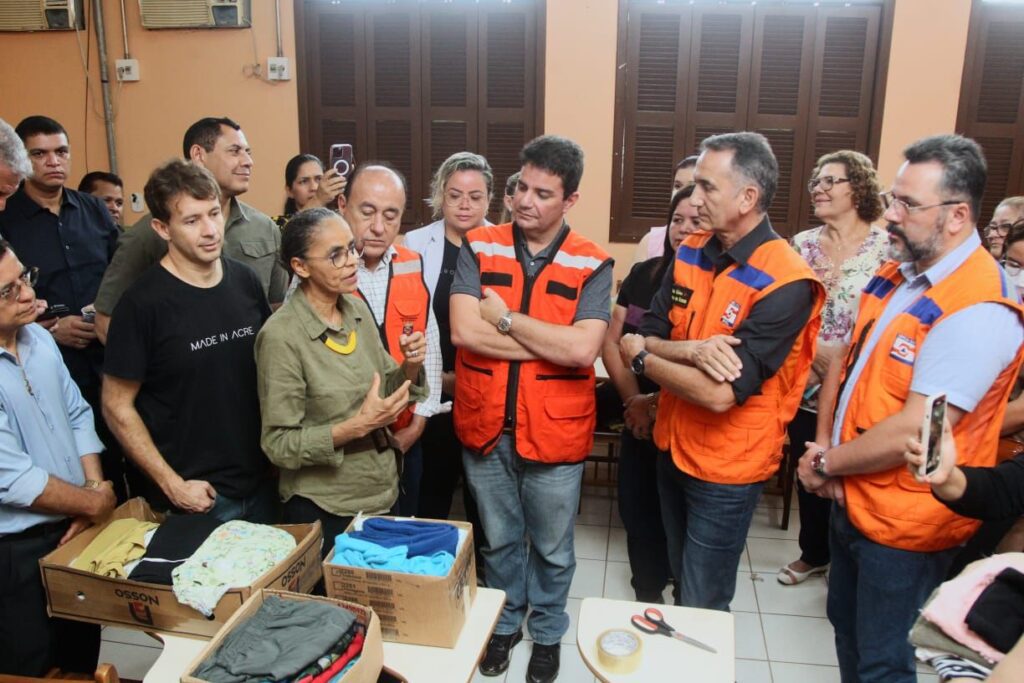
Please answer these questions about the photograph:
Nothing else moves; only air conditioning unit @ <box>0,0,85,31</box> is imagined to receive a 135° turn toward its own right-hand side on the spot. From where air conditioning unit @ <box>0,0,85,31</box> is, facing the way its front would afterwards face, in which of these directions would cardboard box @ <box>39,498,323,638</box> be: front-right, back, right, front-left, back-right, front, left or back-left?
back-left

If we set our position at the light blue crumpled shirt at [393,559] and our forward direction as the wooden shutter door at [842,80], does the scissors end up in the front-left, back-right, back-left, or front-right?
front-right

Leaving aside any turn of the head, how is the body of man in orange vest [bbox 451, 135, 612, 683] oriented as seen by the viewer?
toward the camera

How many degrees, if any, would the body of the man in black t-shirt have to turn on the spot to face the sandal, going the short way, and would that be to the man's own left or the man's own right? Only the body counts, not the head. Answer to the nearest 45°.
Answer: approximately 45° to the man's own left

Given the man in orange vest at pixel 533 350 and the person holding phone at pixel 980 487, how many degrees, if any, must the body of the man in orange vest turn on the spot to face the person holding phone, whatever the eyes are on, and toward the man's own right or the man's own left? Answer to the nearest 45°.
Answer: approximately 45° to the man's own left

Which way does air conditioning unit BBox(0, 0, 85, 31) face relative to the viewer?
toward the camera

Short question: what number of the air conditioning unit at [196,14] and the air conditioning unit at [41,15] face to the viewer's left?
0

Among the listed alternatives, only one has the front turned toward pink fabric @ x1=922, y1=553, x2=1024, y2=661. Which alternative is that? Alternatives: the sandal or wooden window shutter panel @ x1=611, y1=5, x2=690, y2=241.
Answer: the wooden window shutter panel

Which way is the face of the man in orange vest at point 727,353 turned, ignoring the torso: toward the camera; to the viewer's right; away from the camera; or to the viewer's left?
to the viewer's left

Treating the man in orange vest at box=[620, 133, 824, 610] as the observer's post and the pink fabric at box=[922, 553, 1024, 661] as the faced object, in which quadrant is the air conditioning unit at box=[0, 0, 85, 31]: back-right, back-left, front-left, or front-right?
back-right

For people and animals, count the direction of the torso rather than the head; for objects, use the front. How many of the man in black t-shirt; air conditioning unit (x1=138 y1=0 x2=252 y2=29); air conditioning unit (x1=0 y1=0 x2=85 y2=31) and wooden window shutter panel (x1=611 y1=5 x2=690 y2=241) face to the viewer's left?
0

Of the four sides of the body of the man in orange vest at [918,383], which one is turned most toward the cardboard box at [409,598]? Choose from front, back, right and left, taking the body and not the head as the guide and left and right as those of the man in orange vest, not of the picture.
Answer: front

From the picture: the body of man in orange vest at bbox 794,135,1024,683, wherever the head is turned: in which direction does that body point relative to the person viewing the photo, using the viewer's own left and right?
facing the viewer and to the left of the viewer
